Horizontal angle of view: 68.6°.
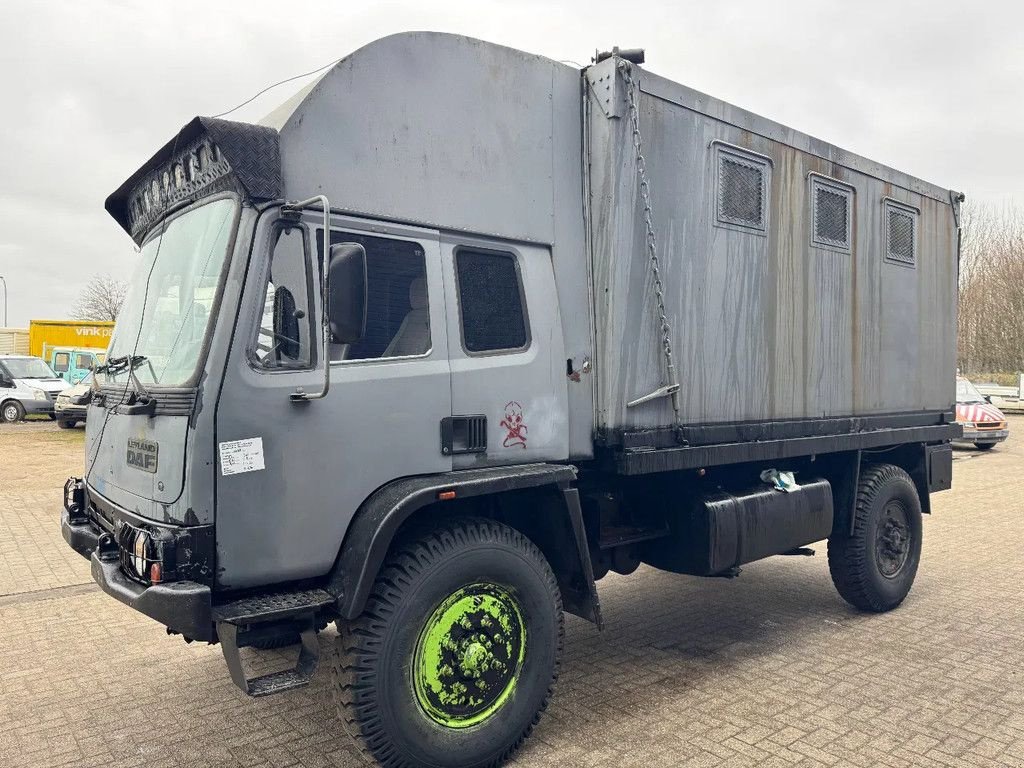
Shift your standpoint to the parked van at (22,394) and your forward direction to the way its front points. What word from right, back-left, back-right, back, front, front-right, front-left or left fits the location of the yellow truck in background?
back-left

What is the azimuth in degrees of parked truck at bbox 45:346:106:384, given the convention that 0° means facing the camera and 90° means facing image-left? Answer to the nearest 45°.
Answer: approximately 315°

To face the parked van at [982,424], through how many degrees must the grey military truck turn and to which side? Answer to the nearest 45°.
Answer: approximately 180°

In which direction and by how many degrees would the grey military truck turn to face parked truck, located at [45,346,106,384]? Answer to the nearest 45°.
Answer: approximately 90° to its right

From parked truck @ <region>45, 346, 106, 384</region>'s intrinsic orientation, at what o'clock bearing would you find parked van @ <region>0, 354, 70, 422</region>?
parked van @ <region>0, 354, 70, 422</region> is roughly at 2 o'clock from parked truck @ <region>45, 346, 106, 384</region>.

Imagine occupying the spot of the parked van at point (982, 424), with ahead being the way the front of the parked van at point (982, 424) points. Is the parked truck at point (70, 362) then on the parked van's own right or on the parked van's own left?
on the parked van's own right

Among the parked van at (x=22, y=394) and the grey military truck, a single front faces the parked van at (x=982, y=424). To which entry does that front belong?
the parked van at (x=22, y=394)

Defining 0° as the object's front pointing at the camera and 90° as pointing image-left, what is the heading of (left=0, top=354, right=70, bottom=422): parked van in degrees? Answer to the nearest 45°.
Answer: approximately 315°

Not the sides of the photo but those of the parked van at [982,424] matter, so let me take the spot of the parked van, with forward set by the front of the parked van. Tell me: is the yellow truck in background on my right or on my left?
on my right
